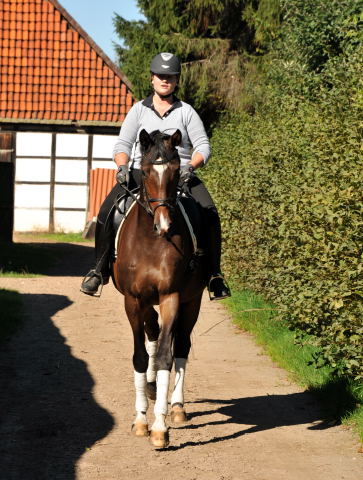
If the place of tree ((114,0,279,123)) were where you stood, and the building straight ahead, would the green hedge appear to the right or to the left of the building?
left

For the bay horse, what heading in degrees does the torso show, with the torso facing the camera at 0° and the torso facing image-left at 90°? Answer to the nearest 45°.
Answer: approximately 0°

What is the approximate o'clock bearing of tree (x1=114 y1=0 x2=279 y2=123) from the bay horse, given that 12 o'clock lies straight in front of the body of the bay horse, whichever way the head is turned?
The tree is roughly at 6 o'clock from the bay horse.

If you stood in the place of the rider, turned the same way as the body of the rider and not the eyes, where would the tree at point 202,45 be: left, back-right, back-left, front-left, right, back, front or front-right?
back

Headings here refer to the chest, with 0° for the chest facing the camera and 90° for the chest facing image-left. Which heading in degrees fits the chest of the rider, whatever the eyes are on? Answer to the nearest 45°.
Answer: approximately 0°

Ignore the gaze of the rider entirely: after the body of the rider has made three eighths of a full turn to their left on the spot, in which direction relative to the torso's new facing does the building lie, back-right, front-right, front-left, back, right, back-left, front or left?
front-left

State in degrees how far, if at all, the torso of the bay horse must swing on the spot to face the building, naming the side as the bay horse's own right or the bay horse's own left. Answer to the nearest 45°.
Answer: approximately 180°
